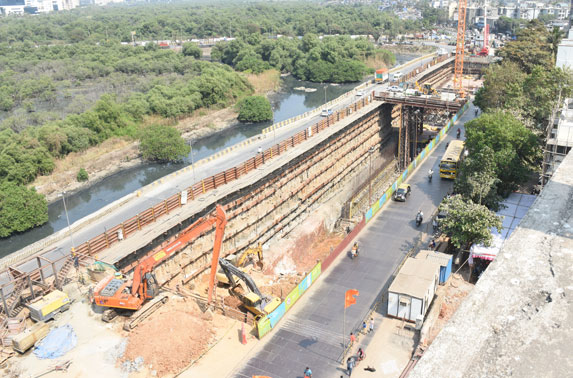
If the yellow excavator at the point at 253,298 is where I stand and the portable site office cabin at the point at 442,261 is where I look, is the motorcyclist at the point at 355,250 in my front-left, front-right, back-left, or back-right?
front-left

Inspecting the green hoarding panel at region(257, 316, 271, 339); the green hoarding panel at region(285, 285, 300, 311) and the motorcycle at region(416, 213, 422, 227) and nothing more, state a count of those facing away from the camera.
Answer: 0

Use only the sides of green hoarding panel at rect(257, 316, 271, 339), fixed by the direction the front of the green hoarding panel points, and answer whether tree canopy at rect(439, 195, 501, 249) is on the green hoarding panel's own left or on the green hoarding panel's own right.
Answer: on the green hoarding panel's own left

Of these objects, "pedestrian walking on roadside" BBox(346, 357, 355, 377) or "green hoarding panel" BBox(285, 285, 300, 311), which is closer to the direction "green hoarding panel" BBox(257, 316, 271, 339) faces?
the pedestrian walking on roadside

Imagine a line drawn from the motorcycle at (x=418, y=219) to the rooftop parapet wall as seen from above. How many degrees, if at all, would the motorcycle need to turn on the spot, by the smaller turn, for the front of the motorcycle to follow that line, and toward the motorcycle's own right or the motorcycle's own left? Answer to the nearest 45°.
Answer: approximately 45° to the motorcycle's own left

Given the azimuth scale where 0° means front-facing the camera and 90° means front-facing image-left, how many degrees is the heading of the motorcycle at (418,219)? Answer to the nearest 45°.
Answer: approximately 45°

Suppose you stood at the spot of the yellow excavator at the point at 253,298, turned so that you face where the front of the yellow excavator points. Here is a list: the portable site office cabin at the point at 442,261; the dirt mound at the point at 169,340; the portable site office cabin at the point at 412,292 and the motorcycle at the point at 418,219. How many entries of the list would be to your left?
1

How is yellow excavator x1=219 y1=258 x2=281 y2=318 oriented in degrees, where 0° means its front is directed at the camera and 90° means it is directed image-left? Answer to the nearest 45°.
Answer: approximately 135°

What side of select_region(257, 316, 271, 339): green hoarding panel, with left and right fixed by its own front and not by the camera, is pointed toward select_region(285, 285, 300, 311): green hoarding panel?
left

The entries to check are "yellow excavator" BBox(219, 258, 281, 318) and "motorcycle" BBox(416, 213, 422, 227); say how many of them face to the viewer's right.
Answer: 0

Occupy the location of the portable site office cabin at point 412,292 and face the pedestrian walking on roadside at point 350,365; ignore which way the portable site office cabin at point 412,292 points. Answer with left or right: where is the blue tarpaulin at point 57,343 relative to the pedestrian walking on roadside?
right

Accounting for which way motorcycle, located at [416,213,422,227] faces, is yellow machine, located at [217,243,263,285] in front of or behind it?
in front

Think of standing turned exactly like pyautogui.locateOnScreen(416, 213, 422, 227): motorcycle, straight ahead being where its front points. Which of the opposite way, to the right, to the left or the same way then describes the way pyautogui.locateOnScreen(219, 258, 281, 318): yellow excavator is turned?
to the right

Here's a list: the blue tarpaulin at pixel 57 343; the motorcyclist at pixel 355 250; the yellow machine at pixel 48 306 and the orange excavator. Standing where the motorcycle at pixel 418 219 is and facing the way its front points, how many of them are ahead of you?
4

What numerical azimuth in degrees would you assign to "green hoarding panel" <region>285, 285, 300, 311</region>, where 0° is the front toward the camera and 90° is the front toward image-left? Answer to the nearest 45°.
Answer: approximately 315°

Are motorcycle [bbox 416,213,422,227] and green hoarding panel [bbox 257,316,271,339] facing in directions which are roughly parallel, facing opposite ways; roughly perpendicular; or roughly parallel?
roughly perpendicular

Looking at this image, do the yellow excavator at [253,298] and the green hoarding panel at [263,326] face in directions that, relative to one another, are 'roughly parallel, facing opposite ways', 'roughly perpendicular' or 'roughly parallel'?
roughly parallel, facing opposite ways

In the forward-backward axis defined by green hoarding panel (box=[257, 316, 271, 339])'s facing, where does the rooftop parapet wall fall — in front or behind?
in front
